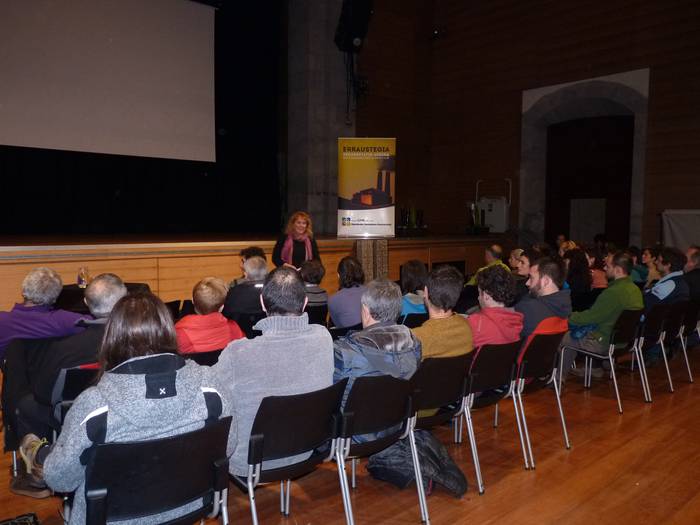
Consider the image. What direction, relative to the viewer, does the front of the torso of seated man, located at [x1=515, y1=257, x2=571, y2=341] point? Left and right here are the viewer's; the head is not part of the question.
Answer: facing away from the viewer and to the left of the viewer

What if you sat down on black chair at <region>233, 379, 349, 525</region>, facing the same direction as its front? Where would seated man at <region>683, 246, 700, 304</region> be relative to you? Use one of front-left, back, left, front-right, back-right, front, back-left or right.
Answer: right

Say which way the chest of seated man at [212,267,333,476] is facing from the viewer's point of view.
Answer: away from the camera

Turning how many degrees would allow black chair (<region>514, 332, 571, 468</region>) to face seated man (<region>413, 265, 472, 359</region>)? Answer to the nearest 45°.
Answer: approximately 90° to its left

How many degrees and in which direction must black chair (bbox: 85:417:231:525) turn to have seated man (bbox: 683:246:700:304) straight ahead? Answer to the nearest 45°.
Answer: approximately 90° to its right

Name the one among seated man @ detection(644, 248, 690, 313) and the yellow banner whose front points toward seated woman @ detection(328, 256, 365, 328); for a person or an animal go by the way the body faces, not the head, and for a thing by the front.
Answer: the yellow banner

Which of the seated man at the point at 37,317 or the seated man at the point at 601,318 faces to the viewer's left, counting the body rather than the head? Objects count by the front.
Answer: the seated man at the point at 601,318

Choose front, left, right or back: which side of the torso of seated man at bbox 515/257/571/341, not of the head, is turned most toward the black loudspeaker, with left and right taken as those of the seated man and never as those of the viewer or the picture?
front

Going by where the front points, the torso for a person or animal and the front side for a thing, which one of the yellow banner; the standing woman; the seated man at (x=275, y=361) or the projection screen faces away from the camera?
the seated man

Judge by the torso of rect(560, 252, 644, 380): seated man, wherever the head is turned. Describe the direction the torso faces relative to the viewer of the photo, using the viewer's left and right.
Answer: facing to the left of the viewer

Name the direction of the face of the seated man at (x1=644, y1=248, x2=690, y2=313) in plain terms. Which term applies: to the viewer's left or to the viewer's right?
to the viewer's left

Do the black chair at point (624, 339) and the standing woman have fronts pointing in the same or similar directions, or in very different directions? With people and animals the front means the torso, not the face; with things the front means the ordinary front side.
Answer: very different directions

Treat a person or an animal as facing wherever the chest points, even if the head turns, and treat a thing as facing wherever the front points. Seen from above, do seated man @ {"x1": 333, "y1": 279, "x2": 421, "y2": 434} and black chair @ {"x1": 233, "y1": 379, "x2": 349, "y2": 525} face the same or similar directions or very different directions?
same or similar directions

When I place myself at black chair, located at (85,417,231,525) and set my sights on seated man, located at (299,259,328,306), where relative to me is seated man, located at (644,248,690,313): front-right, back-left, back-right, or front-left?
front-right

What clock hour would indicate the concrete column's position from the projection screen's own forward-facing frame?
The concrete column is roughly at 10 o'clock from the projection screen.

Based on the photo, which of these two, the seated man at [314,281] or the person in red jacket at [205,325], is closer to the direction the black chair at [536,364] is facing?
the seated man

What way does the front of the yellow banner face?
toward the camera

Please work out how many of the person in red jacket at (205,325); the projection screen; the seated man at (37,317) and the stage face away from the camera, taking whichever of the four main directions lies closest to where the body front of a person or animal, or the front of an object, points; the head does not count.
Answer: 2
